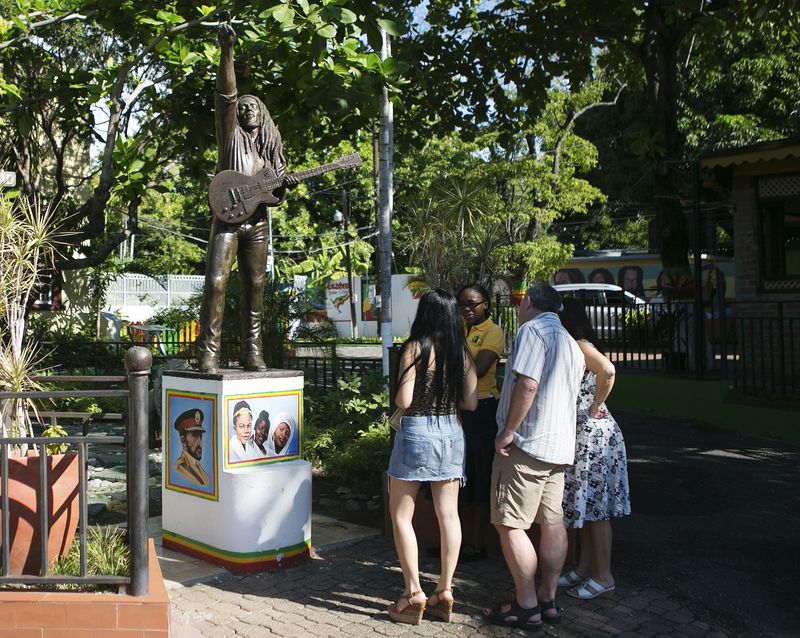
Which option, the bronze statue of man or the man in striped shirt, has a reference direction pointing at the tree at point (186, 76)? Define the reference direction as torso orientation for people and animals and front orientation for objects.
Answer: the man in striped shirt

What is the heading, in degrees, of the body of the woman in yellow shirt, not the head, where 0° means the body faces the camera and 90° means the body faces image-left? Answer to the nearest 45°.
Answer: approximately 45°

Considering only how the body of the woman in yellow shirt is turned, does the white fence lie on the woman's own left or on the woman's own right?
on the woman's own right

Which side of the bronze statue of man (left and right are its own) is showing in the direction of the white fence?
back

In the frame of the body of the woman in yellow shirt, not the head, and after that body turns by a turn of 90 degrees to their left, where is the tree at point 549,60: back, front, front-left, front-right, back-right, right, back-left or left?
back-left

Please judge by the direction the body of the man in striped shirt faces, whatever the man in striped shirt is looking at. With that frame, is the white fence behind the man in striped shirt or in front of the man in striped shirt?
in front

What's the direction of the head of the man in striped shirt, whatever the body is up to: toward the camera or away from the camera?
away from the camera

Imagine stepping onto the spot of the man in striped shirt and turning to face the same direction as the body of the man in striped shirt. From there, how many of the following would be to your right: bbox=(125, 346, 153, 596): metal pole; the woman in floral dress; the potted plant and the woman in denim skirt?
1

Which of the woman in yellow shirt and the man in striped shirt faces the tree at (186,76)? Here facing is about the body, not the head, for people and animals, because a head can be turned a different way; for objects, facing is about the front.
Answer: the man in striped shirt

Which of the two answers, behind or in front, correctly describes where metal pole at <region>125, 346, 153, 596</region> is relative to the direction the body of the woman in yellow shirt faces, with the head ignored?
in front

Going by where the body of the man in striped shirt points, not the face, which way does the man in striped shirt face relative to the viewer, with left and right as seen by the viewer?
facing away from the viewer and to the left of the viewer

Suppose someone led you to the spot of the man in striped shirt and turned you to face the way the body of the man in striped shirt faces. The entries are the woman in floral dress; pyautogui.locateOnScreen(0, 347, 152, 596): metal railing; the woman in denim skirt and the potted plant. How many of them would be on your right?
1

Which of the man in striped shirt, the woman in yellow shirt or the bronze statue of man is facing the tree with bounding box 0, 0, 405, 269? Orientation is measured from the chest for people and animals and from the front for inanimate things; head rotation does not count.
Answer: the man in striped shirt

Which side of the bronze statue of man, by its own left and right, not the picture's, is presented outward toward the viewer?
front

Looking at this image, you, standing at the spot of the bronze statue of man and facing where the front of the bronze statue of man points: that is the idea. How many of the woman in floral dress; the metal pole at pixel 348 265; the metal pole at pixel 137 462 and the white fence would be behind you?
2

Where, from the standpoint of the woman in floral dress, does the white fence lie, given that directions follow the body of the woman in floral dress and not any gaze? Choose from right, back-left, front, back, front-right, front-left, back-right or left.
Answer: front-right

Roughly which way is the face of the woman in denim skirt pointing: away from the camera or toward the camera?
away from the camera
